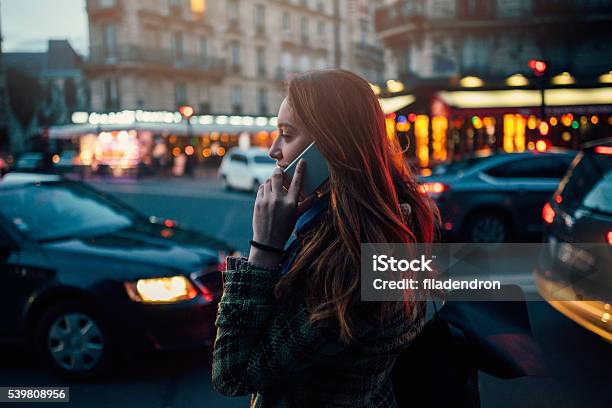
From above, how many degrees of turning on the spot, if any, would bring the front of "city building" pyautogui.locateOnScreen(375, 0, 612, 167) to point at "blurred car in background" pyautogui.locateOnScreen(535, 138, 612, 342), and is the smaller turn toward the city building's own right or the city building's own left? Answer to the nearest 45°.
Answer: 0° — it already faces it

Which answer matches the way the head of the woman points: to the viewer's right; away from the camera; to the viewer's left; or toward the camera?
to the viewer's left

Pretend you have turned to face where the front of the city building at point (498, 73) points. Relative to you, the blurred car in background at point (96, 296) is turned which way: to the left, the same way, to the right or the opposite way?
to the left

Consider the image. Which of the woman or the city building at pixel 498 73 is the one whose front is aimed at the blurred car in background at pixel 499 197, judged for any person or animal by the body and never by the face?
the city building

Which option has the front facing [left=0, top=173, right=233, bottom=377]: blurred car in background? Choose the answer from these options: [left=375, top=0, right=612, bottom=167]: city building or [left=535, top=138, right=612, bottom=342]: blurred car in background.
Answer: the city building

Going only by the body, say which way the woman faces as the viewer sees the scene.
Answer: to the viewer's left

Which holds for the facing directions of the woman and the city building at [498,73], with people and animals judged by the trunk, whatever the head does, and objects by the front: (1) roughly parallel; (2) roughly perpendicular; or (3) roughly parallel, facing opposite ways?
roughly perpendicular

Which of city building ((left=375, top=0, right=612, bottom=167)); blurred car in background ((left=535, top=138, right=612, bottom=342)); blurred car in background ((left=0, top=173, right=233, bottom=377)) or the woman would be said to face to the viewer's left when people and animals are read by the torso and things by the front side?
the woman

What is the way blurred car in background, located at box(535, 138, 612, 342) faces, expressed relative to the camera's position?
facing away from the viewer and to the right of the viewer

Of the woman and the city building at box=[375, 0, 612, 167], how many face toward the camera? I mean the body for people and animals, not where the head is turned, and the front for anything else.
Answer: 1

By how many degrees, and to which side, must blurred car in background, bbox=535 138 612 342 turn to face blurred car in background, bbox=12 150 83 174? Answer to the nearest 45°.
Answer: approximately 90° to its left
